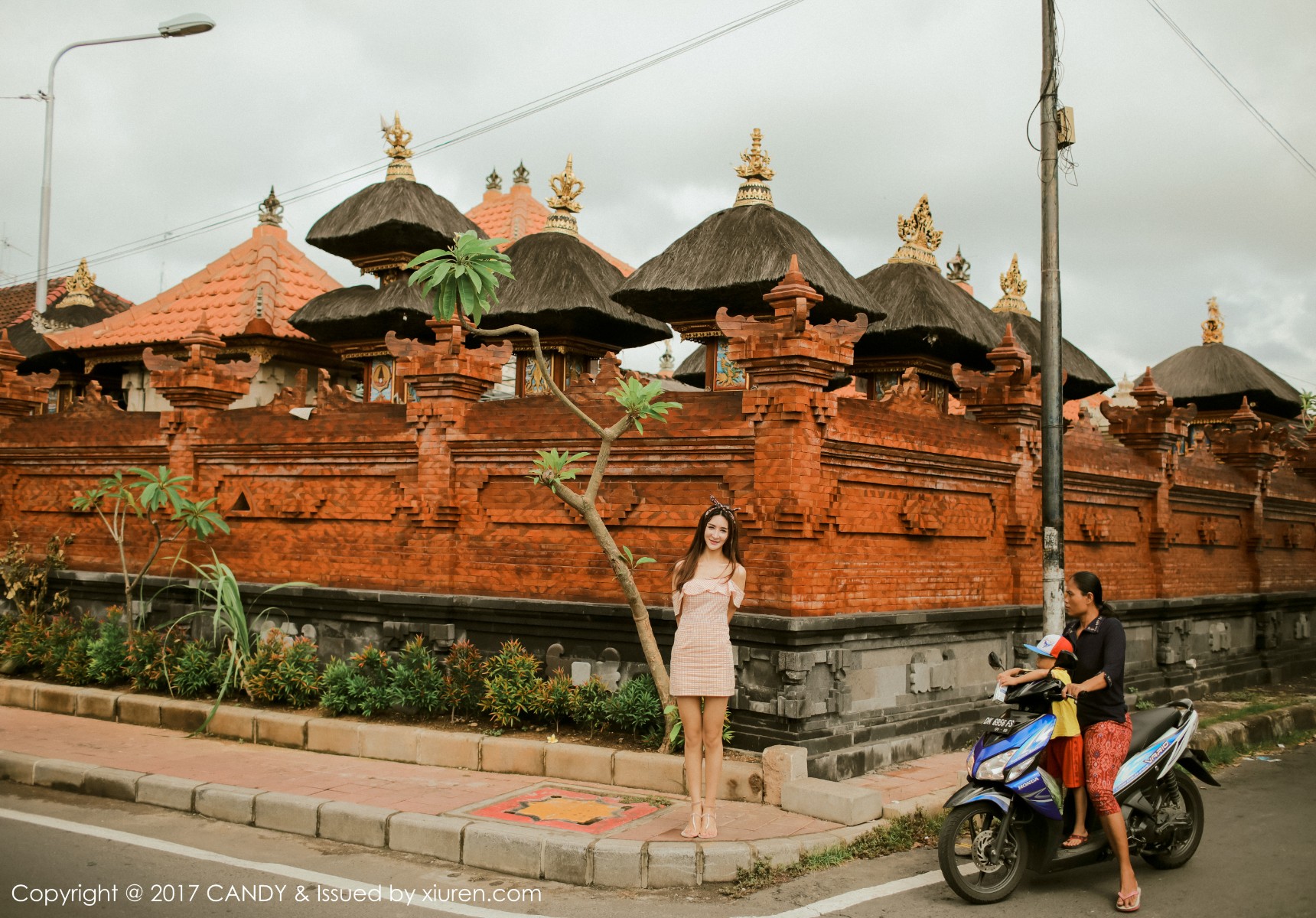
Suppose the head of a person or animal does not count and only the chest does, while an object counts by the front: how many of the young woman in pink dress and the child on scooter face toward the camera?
1

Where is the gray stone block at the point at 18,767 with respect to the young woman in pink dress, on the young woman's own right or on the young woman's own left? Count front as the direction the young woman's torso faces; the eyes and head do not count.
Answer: on the young woman's own right

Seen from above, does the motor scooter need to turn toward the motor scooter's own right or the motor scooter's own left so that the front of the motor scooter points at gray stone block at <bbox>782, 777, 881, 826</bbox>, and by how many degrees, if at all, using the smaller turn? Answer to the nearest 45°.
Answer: approximately 90° to the motor scooter's own right

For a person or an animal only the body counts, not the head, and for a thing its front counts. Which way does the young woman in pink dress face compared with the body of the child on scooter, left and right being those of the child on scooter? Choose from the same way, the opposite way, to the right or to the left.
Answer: to the left

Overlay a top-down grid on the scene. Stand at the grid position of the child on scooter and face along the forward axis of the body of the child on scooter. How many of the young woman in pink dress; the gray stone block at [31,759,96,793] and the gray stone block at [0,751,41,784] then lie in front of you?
3

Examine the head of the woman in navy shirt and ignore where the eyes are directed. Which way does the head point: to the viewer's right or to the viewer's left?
to the viewer's left

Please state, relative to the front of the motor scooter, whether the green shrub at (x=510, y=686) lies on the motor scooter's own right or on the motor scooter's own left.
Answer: on the motor scooter's own right

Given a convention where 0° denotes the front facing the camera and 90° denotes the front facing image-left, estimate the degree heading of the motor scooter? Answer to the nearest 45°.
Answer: approximately 45°

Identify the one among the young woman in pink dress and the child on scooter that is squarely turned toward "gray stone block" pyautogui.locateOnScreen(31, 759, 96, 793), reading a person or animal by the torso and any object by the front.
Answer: the child on scooter

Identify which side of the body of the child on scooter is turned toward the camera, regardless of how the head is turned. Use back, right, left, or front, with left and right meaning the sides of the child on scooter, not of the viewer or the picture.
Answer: left

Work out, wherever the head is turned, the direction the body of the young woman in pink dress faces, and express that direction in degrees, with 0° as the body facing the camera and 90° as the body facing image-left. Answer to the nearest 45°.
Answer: approximately 0°

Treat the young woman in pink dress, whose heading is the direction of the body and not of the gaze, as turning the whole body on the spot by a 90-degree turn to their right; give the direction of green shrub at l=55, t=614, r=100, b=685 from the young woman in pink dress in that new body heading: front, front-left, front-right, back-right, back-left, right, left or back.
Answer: front-right
